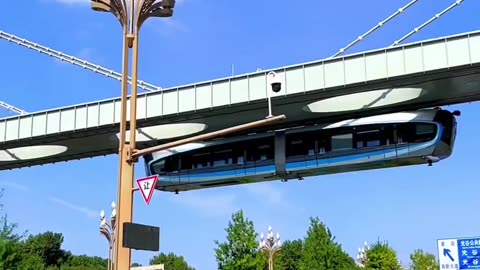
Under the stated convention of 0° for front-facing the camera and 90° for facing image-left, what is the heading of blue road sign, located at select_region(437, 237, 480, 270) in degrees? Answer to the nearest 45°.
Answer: approximately 0°

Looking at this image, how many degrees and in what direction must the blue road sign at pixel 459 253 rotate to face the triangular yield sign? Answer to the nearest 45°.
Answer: approximately 45° to its right

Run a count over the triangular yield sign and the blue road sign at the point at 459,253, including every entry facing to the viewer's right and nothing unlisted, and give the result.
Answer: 0

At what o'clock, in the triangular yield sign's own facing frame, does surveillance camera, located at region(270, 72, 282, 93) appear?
The surveillance camera is roughly at 8 o'clock from the triangular yield sign.

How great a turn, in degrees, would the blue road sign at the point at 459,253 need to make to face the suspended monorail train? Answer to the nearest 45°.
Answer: approximately 135° to its right

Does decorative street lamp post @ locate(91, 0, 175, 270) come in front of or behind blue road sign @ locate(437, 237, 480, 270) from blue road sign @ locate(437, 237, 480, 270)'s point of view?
in front
